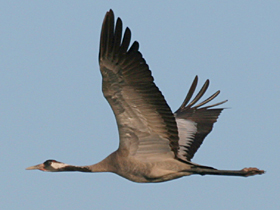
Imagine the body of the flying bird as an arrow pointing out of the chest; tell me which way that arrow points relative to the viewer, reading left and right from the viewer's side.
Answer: facing to the left of the viewer
